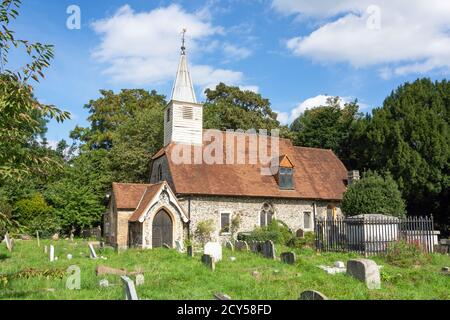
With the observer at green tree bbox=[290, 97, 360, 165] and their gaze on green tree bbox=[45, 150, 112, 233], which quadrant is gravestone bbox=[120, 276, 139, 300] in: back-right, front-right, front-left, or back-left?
front-left

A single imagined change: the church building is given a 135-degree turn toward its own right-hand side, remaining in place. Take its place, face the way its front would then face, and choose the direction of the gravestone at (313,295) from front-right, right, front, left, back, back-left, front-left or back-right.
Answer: back-left

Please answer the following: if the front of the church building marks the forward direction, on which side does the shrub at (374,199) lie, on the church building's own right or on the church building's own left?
on the church building's own left

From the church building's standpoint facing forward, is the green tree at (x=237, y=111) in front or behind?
behind

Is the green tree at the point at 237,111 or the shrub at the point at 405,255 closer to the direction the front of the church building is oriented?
the shrub

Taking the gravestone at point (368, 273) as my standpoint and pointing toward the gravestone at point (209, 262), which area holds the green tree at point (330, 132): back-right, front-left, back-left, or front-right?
front-right

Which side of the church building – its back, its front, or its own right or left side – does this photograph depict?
front

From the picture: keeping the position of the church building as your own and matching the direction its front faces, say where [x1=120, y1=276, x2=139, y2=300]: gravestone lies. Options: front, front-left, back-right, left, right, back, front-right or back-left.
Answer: front

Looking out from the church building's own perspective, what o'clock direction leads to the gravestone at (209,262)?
The gravestone is roughly at 12 o'clock from the church building.

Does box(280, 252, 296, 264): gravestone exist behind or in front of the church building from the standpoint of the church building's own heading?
in front

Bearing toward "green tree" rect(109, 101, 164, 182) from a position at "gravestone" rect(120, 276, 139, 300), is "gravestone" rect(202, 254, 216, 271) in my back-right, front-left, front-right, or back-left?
front-right

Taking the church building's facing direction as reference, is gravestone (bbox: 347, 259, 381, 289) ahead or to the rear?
ahead

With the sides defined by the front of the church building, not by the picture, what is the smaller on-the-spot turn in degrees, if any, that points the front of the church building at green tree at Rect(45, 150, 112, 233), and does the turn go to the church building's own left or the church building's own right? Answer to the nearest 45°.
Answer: approximately 135° to the church building's own right
